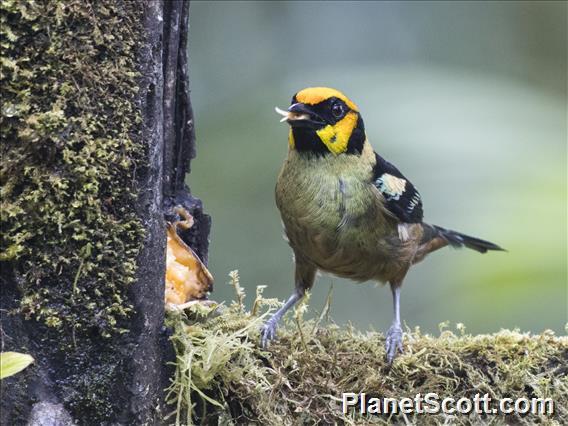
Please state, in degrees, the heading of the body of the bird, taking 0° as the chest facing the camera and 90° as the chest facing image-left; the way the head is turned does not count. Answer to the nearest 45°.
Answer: approximately 45°

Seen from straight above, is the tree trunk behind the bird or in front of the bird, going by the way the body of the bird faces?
in front
